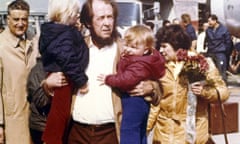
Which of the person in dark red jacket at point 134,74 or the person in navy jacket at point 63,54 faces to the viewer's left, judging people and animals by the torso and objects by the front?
the person in dark red jacket

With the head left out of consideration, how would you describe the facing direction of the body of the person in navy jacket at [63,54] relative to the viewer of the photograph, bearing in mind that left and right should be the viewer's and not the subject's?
facing away from the viewer and to the right of the viewer

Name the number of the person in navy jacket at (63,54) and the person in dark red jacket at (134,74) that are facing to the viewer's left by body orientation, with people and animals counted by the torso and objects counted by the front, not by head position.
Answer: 1

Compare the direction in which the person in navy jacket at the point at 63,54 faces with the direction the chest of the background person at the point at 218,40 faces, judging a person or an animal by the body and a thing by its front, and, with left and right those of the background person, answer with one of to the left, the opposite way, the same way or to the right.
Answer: the opposite way

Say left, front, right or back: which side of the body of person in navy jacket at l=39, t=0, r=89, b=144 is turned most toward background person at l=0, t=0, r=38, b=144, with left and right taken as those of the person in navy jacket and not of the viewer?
left

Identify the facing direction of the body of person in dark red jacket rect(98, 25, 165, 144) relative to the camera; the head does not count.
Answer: to the viewer's left
